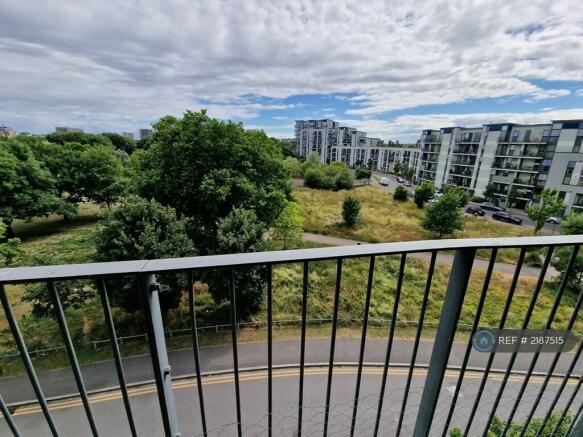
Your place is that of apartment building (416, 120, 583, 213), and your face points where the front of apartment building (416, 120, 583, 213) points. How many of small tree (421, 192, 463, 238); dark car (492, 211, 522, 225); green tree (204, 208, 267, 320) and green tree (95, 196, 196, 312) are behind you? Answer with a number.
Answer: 0

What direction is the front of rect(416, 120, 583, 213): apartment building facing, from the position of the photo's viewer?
facing the viewer and to the left of the viewer

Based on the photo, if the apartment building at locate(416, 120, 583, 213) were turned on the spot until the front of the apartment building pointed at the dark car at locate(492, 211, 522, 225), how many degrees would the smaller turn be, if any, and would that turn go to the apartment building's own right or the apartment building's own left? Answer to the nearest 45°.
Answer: approximately 45° to the apartment building's own left

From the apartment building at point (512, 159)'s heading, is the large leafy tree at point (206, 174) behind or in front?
in front

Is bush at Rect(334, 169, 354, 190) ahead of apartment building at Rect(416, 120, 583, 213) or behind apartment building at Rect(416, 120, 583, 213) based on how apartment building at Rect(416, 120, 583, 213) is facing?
ahead

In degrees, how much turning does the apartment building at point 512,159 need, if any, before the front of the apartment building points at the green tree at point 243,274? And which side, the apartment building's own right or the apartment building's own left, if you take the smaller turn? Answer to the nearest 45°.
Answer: approximately 45° to the apartment building's own left

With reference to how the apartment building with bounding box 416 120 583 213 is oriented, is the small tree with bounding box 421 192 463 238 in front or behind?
in front

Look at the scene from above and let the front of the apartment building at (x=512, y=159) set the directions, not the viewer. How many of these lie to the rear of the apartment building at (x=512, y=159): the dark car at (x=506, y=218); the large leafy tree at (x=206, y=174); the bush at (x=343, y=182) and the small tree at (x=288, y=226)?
0

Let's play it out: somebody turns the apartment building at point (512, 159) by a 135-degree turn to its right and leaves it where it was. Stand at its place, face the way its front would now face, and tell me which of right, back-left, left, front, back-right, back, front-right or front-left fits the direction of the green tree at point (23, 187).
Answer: back-left

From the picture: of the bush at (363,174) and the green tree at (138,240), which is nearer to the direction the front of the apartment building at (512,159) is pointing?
the green tree

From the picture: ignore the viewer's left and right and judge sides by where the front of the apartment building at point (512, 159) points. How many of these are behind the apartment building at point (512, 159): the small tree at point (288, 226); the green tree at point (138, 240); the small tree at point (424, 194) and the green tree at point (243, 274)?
0

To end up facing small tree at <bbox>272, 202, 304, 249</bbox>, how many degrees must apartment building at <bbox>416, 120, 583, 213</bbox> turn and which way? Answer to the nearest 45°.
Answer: approximately 45° to its left
